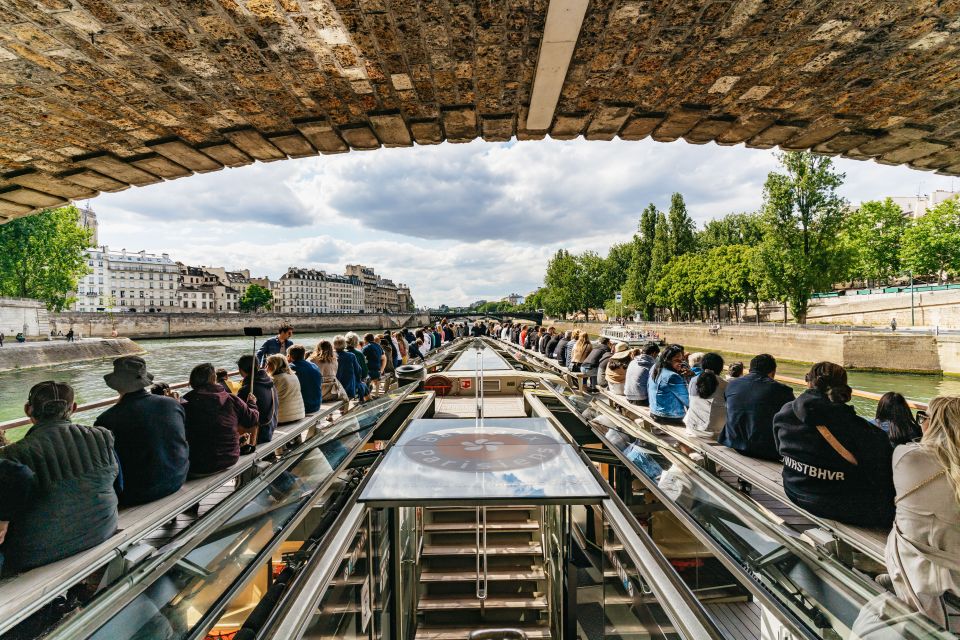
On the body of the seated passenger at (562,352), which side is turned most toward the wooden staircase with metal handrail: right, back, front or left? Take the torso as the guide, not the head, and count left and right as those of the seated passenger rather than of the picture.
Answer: right

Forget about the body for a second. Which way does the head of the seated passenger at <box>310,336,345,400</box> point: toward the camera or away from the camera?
away from the camera

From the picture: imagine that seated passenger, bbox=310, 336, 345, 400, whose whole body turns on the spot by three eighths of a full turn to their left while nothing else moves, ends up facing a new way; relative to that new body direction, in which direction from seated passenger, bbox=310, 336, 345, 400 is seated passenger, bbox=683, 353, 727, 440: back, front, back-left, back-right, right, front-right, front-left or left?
front-left

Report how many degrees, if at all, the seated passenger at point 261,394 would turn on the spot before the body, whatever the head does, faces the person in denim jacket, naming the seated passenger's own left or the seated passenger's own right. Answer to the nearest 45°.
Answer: approximately 135° to the seated passenger's own right

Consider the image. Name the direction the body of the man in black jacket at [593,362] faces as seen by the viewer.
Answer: to the viewer's right

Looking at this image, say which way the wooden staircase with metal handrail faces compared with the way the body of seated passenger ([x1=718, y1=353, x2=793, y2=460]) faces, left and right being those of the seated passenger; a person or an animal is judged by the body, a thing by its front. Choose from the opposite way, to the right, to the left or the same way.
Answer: to the right

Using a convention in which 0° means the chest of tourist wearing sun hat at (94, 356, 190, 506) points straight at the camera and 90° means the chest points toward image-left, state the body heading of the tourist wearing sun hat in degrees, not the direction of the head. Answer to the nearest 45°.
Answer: approximately 135°

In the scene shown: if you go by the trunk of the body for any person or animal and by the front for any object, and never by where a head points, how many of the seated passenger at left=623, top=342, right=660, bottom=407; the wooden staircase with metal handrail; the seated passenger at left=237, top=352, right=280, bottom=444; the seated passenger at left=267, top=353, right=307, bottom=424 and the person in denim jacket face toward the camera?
1

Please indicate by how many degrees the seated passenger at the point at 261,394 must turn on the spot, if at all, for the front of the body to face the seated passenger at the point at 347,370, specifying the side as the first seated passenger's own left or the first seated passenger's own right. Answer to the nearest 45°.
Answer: approximately 90° to the first seated passenger's own right

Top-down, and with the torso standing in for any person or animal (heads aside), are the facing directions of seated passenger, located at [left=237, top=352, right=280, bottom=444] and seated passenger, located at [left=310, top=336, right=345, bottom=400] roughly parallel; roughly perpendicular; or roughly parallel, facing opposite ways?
roughly parallel

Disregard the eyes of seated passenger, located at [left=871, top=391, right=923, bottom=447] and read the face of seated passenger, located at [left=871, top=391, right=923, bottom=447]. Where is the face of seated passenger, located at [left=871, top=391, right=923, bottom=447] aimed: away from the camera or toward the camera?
away from the camera

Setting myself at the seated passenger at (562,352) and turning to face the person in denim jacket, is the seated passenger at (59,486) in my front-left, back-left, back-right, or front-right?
front-right

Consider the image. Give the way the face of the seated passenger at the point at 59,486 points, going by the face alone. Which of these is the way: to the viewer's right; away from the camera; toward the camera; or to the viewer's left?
away from the camera

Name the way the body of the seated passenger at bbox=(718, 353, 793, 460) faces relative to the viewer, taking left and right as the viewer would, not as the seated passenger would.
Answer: facing away from the viewer and to the right of the viewer

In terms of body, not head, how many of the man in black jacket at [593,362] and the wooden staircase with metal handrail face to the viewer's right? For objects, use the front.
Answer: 1
